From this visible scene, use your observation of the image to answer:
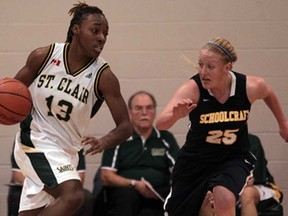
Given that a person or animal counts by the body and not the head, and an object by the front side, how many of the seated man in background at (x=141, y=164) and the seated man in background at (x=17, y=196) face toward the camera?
2

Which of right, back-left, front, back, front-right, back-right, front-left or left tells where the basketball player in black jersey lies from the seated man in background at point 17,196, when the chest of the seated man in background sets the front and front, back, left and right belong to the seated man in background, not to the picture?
front-left

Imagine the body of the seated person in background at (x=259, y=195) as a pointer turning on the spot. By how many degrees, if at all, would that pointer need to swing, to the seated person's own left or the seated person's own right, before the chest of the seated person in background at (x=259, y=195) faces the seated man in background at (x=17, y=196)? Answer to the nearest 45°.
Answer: approximately 45° to the seated person's own right

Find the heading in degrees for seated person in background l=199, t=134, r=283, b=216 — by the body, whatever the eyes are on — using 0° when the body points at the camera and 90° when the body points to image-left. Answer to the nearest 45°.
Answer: approximately 45°

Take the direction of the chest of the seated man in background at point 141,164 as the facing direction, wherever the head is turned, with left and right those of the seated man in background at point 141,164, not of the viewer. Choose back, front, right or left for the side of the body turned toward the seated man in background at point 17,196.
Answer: right

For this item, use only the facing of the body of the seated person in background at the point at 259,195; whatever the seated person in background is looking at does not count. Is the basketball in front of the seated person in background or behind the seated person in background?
in front

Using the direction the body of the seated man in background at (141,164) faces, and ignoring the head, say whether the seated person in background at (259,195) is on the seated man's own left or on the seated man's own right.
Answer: on the seated man's own left

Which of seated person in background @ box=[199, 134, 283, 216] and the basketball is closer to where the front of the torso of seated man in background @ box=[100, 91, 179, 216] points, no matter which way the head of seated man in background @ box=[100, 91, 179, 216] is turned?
the basketball

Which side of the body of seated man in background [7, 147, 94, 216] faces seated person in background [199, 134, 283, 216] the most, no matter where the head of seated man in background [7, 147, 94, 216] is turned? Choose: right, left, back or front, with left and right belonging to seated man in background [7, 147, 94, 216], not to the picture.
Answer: left

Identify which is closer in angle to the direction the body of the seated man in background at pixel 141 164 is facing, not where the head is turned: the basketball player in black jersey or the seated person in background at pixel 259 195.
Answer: the basketball player in black jersey
